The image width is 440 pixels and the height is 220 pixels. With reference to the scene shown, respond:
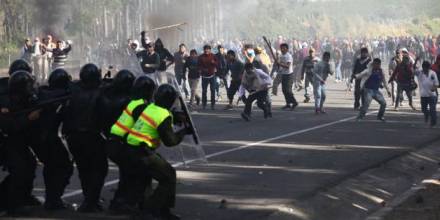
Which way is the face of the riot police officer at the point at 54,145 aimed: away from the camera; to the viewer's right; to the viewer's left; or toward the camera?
away from the camera

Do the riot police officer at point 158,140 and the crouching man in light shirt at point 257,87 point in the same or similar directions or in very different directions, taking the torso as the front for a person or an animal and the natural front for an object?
very different directions

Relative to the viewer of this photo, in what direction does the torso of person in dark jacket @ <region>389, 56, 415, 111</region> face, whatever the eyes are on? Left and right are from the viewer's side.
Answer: facing the viewer

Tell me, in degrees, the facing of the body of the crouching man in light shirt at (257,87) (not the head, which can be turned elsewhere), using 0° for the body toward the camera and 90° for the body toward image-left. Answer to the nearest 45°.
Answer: approximately 45°

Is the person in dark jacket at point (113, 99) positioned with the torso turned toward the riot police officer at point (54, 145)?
no

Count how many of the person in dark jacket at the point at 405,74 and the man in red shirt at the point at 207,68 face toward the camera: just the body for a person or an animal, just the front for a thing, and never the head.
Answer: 2

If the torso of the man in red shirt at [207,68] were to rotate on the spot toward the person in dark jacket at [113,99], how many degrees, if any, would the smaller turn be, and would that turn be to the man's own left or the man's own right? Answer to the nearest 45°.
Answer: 0° — they already face them

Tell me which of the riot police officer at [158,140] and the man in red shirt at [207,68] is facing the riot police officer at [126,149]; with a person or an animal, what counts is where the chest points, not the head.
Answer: the man in red shirt

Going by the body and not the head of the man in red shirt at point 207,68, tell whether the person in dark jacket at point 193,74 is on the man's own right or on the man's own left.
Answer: on the man's own right

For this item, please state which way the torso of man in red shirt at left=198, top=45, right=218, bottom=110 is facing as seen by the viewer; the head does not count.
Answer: toward the camera

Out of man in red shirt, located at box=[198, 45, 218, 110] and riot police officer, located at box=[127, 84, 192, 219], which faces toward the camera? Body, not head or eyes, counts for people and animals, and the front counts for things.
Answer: the man in red shirt

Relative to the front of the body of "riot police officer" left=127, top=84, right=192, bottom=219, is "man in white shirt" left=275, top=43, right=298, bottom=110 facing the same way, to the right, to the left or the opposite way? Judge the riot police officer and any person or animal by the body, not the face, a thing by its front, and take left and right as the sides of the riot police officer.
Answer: the opposite way

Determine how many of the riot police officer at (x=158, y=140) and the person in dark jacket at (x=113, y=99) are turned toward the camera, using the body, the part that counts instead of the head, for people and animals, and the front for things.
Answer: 0

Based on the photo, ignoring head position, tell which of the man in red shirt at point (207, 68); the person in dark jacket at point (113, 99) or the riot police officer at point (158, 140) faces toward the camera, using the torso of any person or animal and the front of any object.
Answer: the man in red shirt

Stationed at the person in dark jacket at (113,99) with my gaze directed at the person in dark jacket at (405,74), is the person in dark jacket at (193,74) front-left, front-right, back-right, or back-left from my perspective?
front-left

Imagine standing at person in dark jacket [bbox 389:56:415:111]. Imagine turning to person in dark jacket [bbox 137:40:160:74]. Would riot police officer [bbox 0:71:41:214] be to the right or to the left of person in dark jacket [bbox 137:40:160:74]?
left

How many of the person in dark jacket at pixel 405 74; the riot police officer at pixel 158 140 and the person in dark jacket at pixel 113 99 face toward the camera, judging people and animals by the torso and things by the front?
1

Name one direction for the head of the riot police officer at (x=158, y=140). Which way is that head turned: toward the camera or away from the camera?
away from the camera
